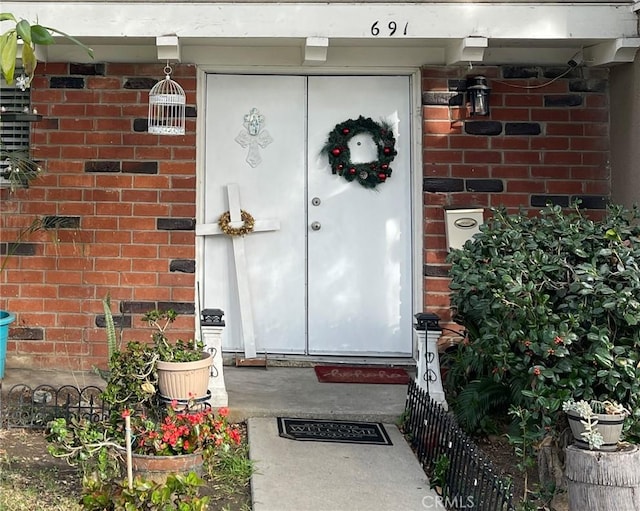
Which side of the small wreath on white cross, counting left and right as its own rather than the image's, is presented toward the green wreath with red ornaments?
left

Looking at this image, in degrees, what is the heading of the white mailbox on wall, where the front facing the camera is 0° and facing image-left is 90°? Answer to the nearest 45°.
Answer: approximately 0°

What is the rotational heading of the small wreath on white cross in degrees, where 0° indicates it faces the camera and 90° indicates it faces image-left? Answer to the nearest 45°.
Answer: approximately 0°

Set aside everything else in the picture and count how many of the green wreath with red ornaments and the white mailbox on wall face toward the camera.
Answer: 2

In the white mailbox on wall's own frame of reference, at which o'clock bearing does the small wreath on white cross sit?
The small wreath on white cross is roughly at 3 o'clock from the white mailbox on wall.
